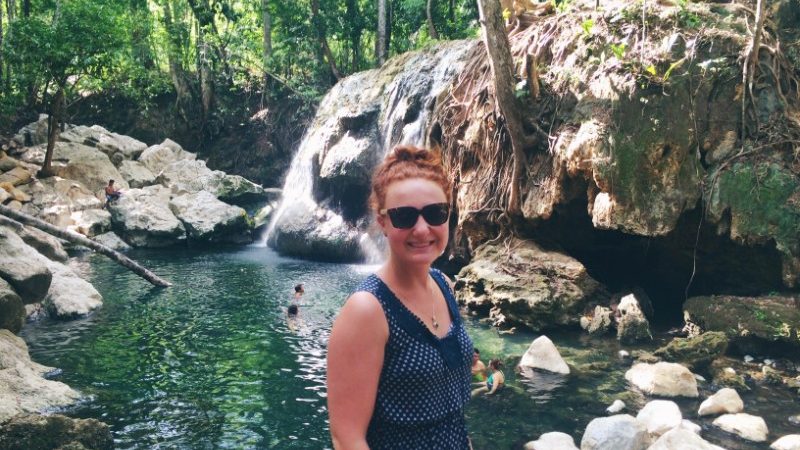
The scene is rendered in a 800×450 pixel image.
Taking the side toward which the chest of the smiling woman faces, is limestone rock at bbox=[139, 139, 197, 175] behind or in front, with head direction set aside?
behind

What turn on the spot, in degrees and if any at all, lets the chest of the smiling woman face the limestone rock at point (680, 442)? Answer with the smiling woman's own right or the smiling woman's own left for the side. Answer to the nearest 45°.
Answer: approximately 90° to the smiling woman's own left

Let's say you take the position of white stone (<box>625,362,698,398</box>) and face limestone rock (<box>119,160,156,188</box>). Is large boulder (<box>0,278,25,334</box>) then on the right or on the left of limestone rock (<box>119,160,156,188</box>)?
left

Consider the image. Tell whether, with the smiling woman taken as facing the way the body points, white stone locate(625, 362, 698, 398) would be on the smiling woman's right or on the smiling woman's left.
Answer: on the smiling woman's left

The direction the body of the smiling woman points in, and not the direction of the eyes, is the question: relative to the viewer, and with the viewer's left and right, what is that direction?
facing the viewer and to the right of the viewer

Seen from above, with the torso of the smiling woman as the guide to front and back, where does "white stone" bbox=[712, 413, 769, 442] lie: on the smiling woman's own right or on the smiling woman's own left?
on the smiling woman's own left

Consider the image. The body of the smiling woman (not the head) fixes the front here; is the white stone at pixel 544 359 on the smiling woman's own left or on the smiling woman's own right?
on the smiling woman's own left

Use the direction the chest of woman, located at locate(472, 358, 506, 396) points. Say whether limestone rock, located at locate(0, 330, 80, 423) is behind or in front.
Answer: in front
